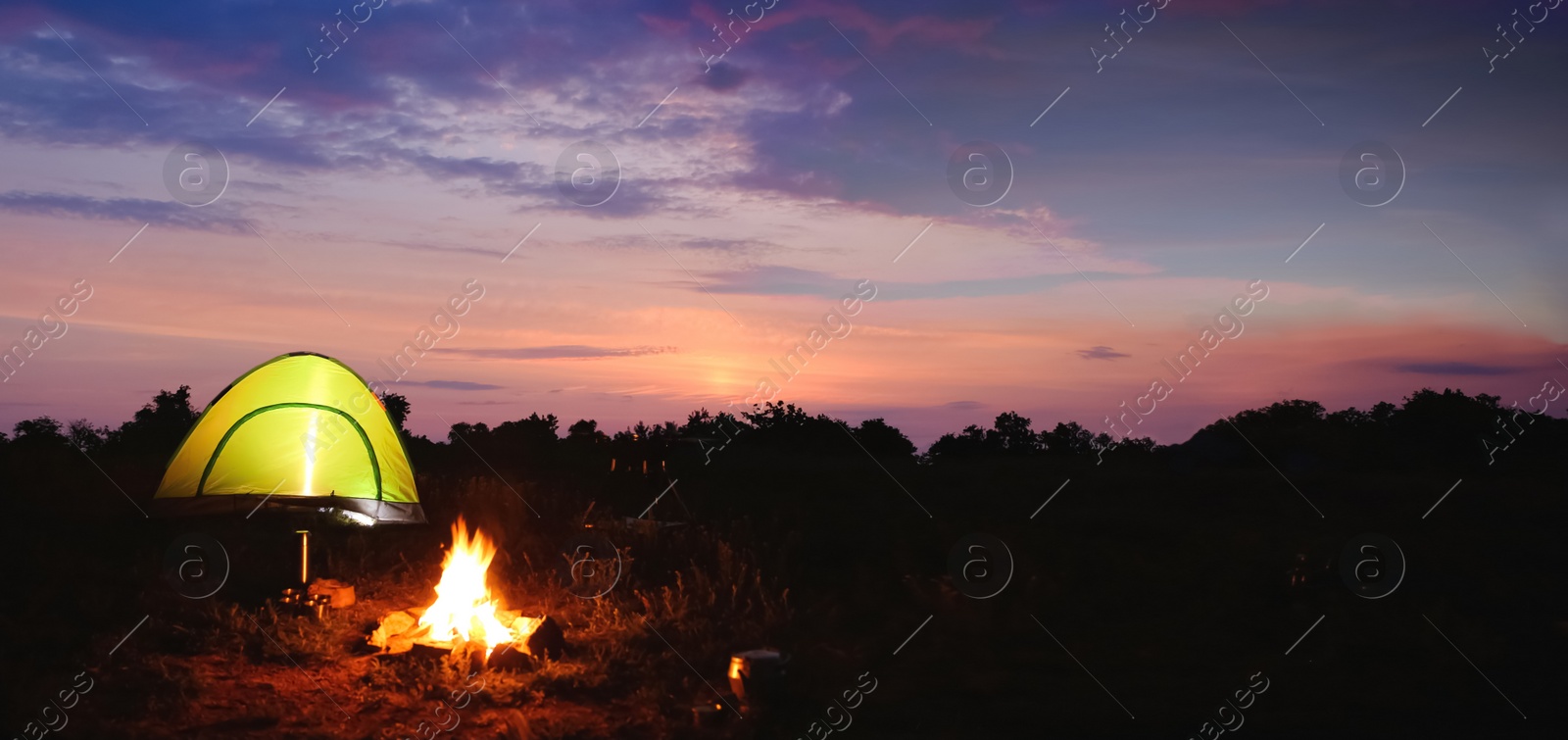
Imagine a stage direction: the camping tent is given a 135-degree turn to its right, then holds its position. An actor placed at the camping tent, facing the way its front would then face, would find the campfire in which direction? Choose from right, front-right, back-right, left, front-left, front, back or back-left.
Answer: back-left

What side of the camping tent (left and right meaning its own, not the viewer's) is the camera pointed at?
front
